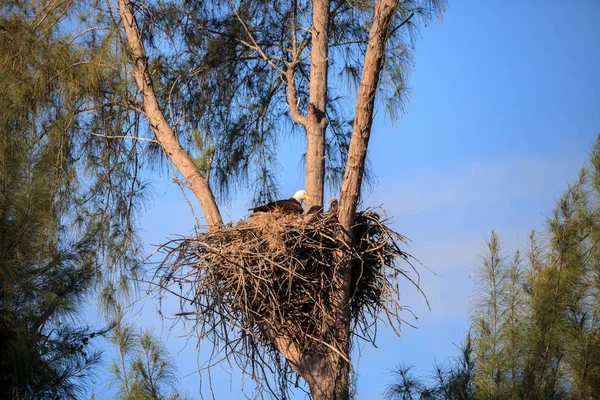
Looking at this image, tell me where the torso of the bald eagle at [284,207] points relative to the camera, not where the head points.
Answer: to the viewer's right
